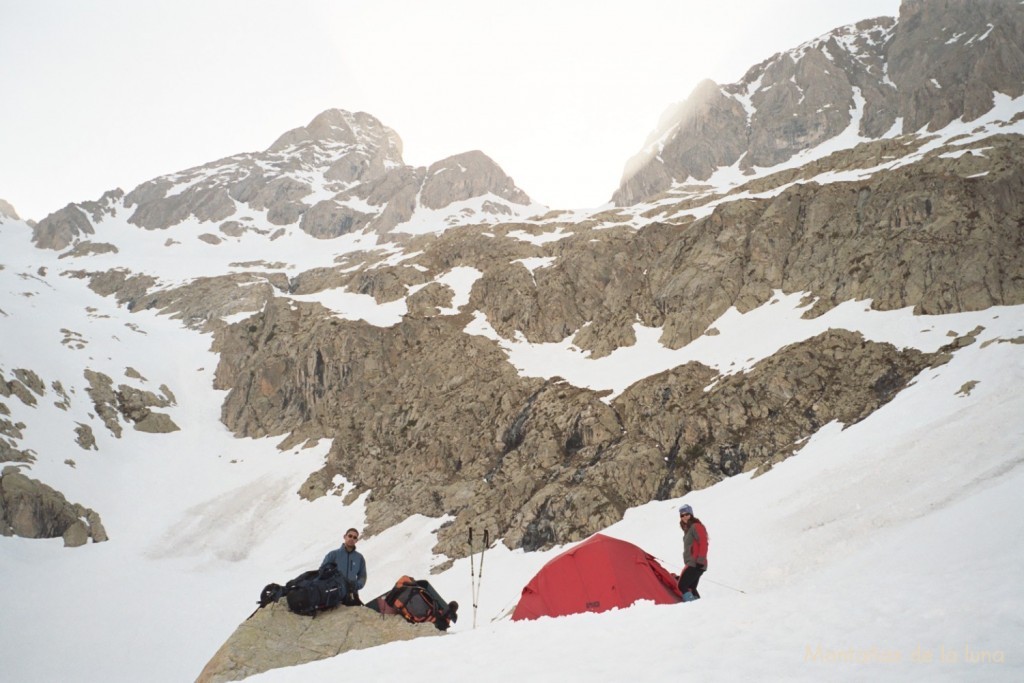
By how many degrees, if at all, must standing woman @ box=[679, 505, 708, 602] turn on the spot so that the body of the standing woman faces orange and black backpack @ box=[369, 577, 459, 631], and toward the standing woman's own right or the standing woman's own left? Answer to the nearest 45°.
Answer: approximately 45° to the standing woman's own right

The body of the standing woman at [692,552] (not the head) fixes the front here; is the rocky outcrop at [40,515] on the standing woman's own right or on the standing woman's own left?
on the standing woman's own right

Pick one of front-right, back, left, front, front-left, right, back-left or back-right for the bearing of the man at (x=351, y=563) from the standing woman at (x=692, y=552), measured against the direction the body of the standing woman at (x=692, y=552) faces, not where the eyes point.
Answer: front-right

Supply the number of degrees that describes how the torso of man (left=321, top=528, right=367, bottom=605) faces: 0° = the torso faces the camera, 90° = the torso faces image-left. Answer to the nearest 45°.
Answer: approximately 0°

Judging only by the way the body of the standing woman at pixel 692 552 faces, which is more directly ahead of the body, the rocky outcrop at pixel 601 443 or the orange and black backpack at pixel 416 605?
the orange and black backpack

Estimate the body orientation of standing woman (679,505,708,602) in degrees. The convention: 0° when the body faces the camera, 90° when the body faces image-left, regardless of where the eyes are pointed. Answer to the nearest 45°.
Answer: approximately 45°
